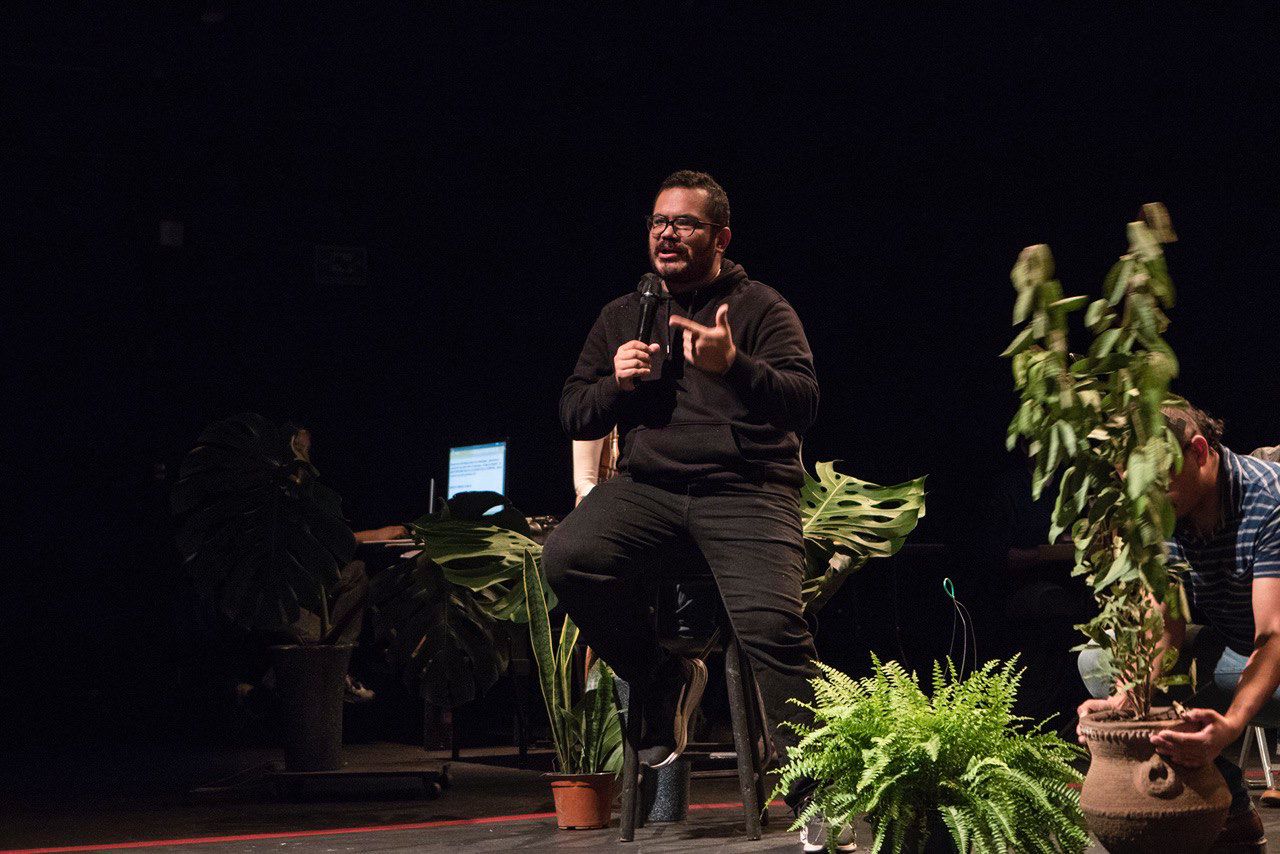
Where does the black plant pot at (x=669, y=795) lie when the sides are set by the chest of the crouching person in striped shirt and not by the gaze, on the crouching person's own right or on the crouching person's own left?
on the crouching person's own right

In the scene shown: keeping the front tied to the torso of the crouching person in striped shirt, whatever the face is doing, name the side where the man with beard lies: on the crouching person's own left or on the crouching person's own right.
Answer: on the crouching person's own right

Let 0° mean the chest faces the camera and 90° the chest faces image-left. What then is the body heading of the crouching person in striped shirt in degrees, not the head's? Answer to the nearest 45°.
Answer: approximately 45°
